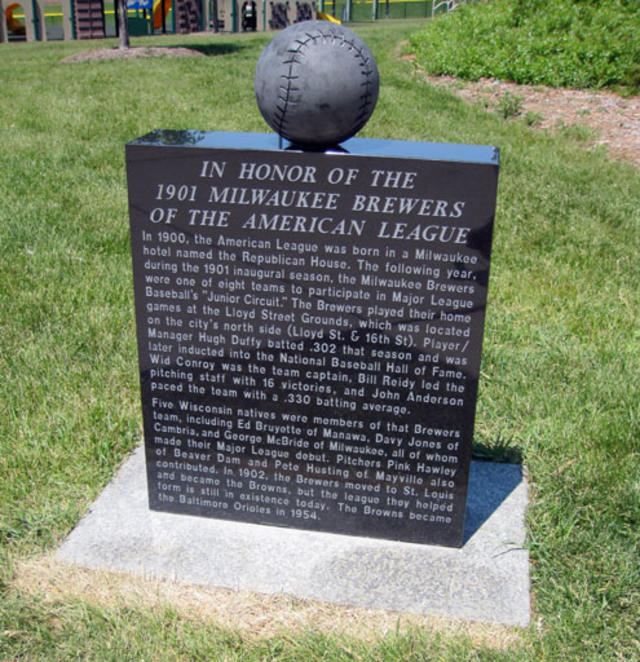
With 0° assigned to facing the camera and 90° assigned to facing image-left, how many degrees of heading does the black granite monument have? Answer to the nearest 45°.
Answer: approximately 0°

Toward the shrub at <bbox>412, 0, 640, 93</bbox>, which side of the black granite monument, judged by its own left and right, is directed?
back

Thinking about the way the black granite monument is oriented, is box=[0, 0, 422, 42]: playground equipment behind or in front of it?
behind

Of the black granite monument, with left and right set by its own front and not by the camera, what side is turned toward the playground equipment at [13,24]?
back

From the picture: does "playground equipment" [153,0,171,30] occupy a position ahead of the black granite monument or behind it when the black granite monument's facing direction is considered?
behind
